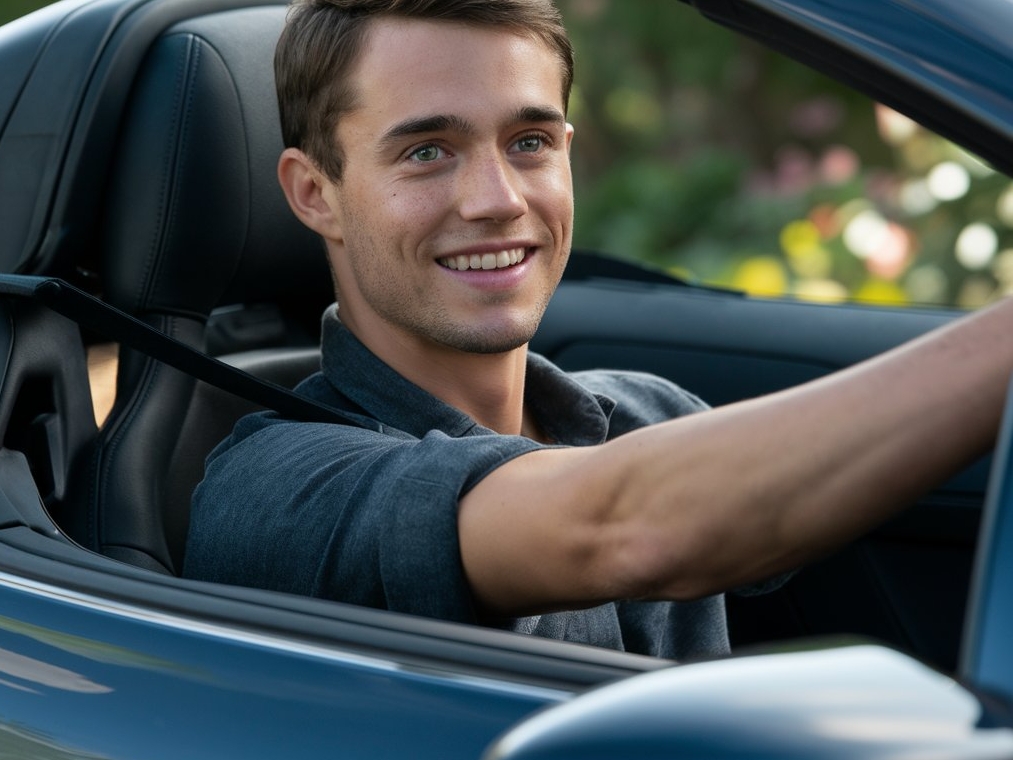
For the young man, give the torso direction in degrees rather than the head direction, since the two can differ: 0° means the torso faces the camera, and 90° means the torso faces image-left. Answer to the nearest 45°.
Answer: approximately 315°

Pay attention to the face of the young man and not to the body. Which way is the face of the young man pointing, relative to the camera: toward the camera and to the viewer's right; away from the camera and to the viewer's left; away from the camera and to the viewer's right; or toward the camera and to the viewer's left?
toward the camera and to the viewer's right
